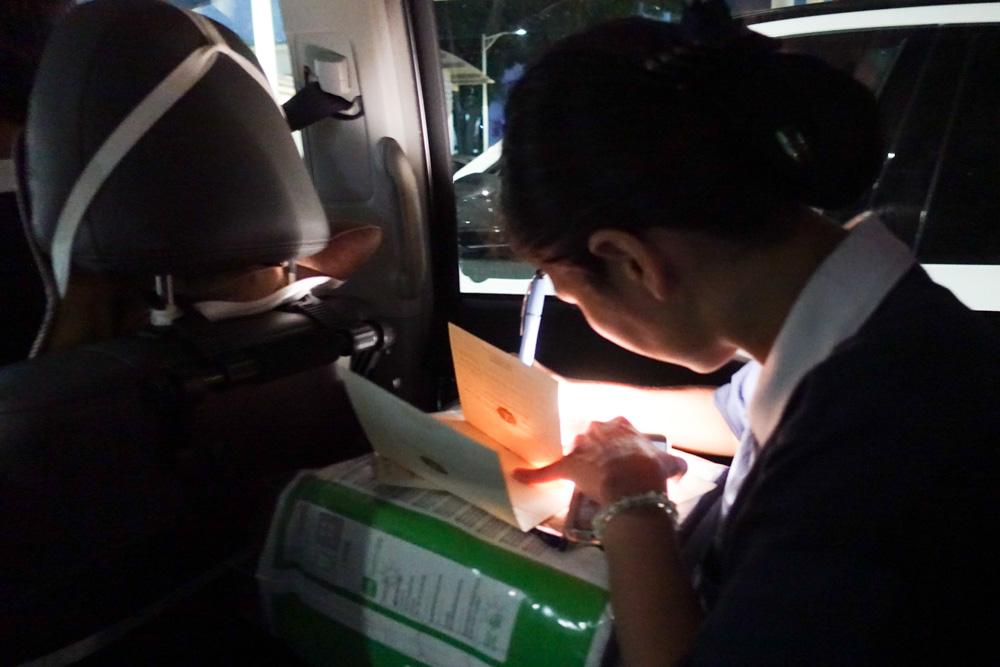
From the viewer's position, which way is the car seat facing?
facing away from the viewer and to the left of the viewer

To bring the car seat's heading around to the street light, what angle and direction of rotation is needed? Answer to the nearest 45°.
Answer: approximately 90° to its right
